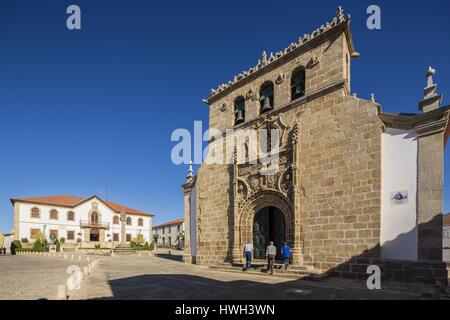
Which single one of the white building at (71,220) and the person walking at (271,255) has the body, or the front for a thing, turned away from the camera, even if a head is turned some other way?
the person walking

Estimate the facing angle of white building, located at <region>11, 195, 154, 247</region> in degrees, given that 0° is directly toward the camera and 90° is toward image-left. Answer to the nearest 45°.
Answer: approximately 315°

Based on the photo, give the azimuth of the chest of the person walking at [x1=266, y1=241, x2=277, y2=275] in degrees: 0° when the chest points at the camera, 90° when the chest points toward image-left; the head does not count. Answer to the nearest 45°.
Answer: approximately 180°

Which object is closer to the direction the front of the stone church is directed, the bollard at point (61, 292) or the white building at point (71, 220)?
the bollard

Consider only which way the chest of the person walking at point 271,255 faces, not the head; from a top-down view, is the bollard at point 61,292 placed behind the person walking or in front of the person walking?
behind

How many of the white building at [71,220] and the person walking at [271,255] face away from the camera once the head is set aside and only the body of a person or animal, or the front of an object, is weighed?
1
